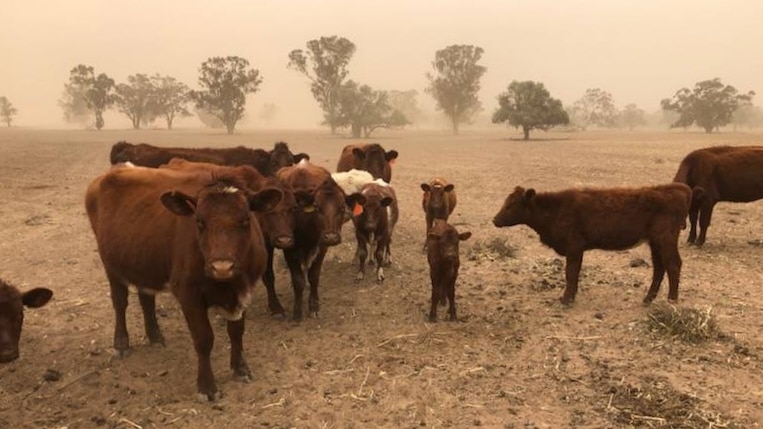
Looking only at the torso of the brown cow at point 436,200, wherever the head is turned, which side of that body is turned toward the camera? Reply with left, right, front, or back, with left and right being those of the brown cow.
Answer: front

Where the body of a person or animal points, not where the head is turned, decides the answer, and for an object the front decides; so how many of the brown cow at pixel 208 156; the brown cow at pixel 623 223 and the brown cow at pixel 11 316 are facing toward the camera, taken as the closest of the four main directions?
1

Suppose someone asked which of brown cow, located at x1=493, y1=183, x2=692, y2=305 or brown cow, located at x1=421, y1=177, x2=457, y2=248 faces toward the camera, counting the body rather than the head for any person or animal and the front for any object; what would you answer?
brown cow, located at x1=421, y1=177, x2=457, y2=248

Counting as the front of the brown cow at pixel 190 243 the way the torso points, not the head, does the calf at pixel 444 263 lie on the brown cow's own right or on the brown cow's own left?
on the brown cow's own left

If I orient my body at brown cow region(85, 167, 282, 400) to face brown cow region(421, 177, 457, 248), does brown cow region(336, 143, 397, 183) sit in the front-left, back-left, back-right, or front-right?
front-left

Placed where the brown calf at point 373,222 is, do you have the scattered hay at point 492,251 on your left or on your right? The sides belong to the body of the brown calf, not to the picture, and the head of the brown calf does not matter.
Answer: on your left

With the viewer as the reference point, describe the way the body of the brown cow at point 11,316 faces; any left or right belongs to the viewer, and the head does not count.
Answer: facing the viewer

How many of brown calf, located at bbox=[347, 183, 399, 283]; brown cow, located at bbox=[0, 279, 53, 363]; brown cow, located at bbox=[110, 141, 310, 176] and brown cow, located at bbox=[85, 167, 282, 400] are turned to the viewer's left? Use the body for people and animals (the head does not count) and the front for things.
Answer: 0

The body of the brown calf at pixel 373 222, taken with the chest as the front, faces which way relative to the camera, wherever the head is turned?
toward the camera

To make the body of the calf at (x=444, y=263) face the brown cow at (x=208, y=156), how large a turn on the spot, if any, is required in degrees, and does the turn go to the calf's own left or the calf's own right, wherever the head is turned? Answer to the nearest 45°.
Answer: approximately 135° to the calf's own right

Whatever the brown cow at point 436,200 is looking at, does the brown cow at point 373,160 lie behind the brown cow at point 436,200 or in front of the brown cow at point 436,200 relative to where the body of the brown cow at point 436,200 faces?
behind

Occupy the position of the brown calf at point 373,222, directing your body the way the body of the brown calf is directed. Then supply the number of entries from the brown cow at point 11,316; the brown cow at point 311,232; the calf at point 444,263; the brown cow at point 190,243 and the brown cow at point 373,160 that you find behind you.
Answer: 1

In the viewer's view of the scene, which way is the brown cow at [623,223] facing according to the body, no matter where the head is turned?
to the viewer's left

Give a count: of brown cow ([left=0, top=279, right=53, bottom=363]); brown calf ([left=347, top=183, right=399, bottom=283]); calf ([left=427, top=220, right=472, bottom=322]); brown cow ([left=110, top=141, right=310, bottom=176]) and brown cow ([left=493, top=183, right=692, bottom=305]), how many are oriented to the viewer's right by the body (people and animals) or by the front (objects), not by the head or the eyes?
1

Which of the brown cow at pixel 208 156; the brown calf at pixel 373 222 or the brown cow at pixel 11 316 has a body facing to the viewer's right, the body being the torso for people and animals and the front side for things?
the brown cow at pixel 208 156

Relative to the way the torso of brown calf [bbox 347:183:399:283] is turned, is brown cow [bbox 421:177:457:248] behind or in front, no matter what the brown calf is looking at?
behind
